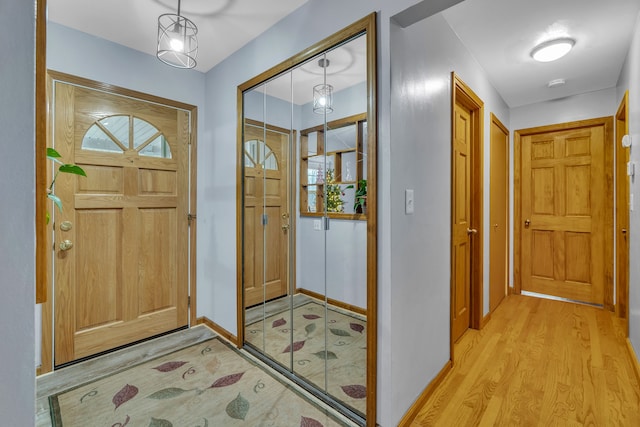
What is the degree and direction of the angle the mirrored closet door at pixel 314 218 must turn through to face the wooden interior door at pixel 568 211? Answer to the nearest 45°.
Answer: approximately 180°

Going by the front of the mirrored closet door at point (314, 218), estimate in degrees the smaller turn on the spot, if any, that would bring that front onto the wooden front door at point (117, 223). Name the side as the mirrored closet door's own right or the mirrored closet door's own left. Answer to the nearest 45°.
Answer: approximately 45° to the mirrored closet door's own right

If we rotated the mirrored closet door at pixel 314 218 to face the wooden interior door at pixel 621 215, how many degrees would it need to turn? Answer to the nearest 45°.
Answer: approximately 135° to its left

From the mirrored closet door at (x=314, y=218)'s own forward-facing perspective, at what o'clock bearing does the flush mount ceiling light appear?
The flush mount ceiling light is roughly at 7 o'clock from the mirrored closet door.

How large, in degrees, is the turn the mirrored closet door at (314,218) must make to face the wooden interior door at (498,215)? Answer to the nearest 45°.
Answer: approximately 180°

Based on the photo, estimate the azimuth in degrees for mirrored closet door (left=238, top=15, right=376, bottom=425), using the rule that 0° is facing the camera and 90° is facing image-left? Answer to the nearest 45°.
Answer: approximately 45°

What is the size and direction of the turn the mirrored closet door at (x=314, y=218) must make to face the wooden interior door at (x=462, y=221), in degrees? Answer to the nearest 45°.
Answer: approximately 180°
